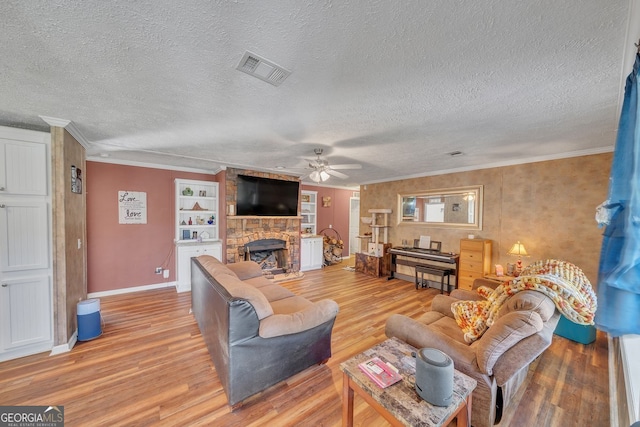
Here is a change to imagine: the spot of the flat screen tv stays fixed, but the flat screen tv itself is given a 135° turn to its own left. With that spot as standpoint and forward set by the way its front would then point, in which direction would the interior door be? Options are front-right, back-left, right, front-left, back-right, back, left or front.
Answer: front-right

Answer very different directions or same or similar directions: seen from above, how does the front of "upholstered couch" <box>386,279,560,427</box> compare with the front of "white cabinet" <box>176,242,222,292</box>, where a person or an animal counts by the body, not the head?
very different directions

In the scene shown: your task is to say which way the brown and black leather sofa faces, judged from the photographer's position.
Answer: facing away from the viewer and to the right of the viewer

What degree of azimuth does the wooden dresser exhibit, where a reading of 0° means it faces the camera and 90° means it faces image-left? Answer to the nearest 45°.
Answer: approximately 45°

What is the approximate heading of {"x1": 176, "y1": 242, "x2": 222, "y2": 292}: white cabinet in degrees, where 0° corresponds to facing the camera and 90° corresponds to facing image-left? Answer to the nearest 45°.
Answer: approximately 0°

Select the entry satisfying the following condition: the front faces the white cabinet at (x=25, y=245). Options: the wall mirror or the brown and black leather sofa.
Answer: the wall mirror

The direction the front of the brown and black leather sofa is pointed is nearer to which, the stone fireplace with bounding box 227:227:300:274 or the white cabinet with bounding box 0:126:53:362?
the stone fireplace

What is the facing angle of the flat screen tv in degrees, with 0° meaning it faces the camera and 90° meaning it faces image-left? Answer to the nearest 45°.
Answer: approximately 315°

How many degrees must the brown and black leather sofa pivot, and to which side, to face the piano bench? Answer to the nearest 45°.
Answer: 0° — it already faces it
